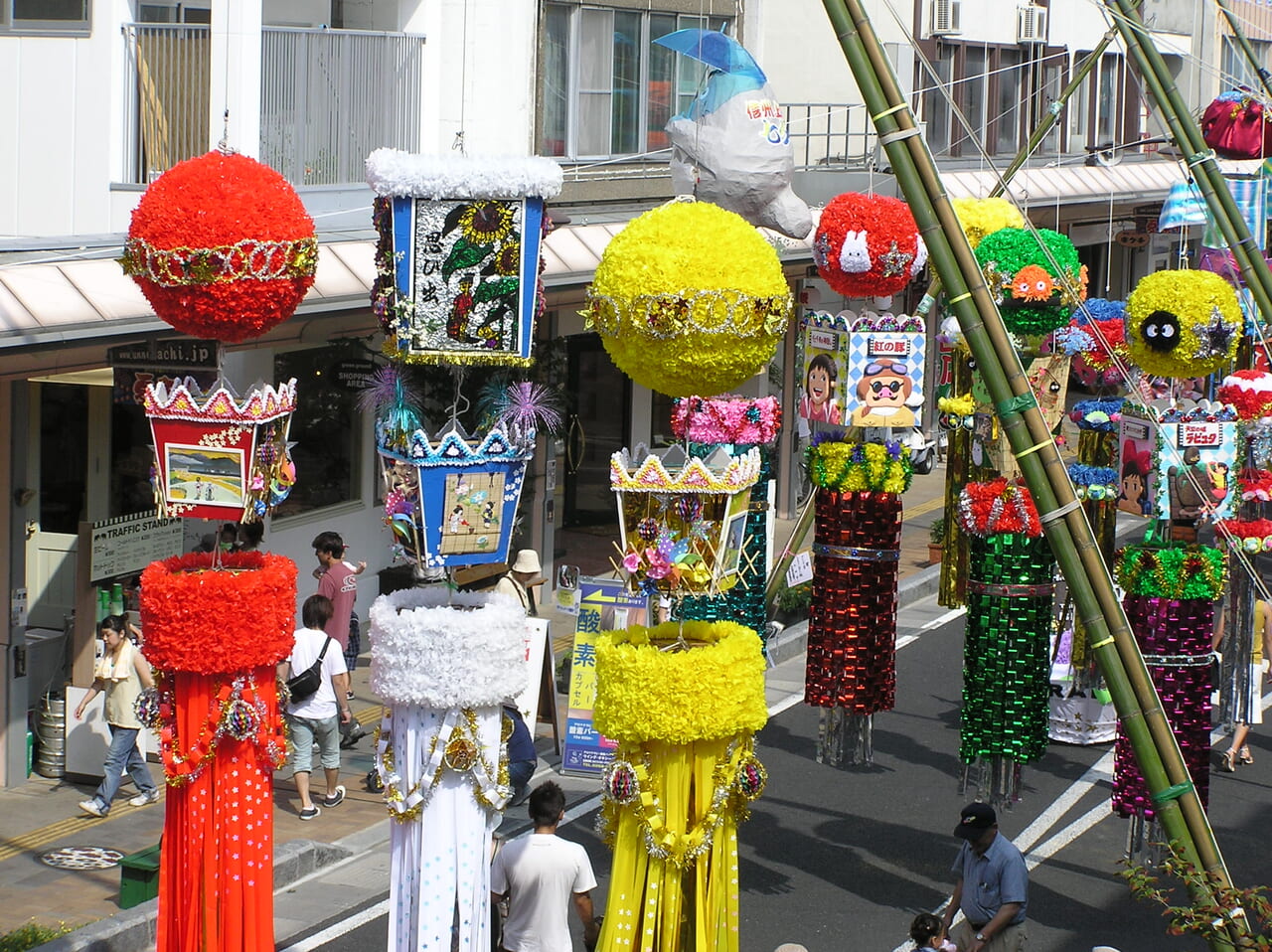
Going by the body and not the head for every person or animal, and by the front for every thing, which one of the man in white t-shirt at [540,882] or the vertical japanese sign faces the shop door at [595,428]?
the man in white t-shirt

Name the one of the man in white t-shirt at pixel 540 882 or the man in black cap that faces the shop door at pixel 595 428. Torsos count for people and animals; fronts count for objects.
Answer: the man in white t-shirt

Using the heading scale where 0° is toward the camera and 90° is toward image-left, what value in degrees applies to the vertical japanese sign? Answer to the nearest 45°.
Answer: approximately 0°

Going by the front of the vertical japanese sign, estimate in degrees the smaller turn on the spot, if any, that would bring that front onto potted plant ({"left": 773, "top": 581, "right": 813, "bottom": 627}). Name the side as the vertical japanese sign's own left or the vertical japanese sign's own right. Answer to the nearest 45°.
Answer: approximately 180°

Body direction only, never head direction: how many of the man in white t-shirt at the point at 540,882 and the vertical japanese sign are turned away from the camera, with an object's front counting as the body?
1

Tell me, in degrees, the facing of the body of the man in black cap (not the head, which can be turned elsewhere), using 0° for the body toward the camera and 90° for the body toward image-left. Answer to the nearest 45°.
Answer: approximately 45°

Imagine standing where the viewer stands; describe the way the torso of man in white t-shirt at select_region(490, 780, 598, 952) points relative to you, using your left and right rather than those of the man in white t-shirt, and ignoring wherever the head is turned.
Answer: facing away from the viewer

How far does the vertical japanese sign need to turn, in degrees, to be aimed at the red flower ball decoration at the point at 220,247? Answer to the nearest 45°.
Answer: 0° — it already faces it
